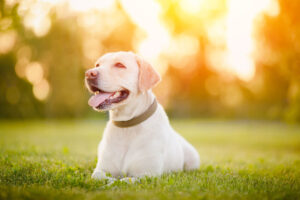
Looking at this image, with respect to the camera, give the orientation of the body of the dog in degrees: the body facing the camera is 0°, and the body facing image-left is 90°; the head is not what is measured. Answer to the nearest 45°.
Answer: approximately 45°
